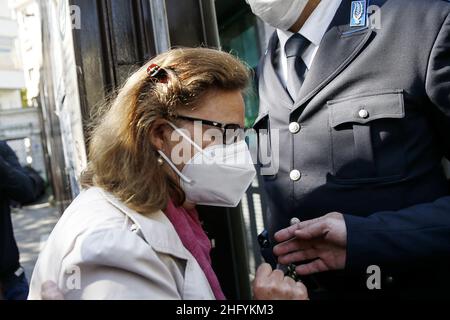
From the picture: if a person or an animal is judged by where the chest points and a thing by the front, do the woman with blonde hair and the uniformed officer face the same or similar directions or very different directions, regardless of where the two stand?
very different directions

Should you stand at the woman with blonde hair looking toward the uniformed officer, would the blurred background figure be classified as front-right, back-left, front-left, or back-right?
back-left

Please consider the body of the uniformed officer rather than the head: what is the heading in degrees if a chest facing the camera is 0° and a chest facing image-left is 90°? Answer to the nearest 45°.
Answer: approximately 45°

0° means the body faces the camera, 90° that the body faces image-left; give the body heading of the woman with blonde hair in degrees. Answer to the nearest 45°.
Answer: approximately 270°
